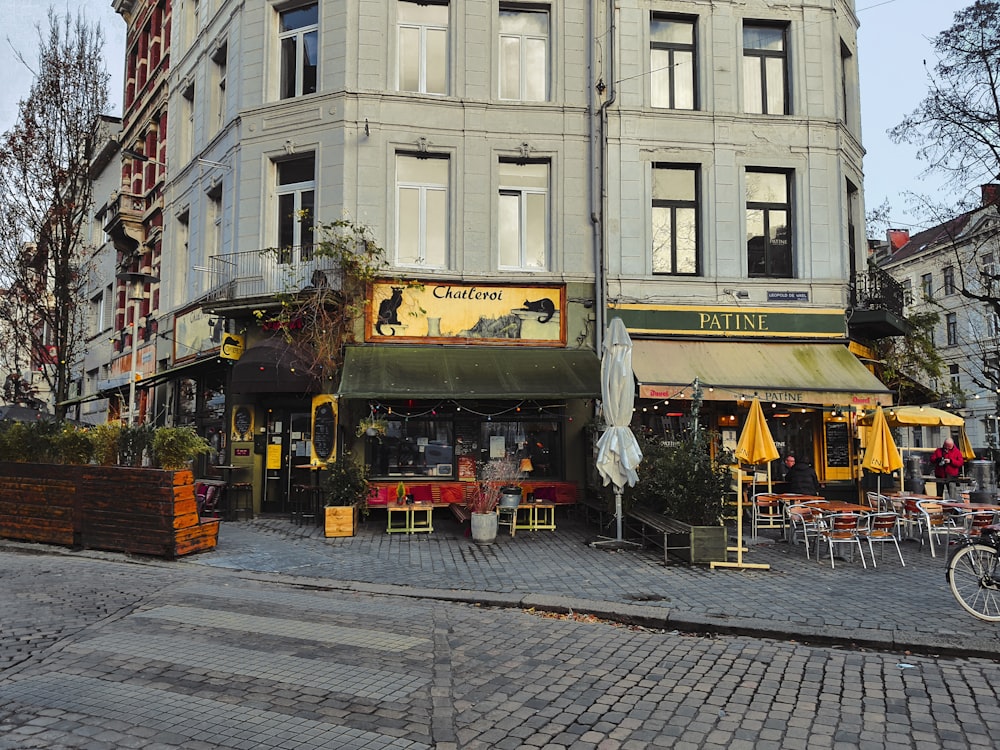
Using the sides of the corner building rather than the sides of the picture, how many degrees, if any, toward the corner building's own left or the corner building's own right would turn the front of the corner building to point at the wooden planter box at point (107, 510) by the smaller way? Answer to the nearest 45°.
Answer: approximately 45° to the corner building's own right

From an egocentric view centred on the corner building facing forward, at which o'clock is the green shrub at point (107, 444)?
The green shrub is roughly at 2 o'clock from the corner building.

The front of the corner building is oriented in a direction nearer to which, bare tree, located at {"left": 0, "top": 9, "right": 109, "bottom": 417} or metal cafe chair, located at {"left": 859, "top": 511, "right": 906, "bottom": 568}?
the metal cafe chair

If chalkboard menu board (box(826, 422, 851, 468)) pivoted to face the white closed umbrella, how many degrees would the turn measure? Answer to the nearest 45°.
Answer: approximately 45° to its right

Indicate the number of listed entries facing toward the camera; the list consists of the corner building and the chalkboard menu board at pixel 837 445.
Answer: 2

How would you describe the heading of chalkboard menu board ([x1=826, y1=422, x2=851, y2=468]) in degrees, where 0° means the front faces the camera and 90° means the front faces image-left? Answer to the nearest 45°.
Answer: approximately 0°
